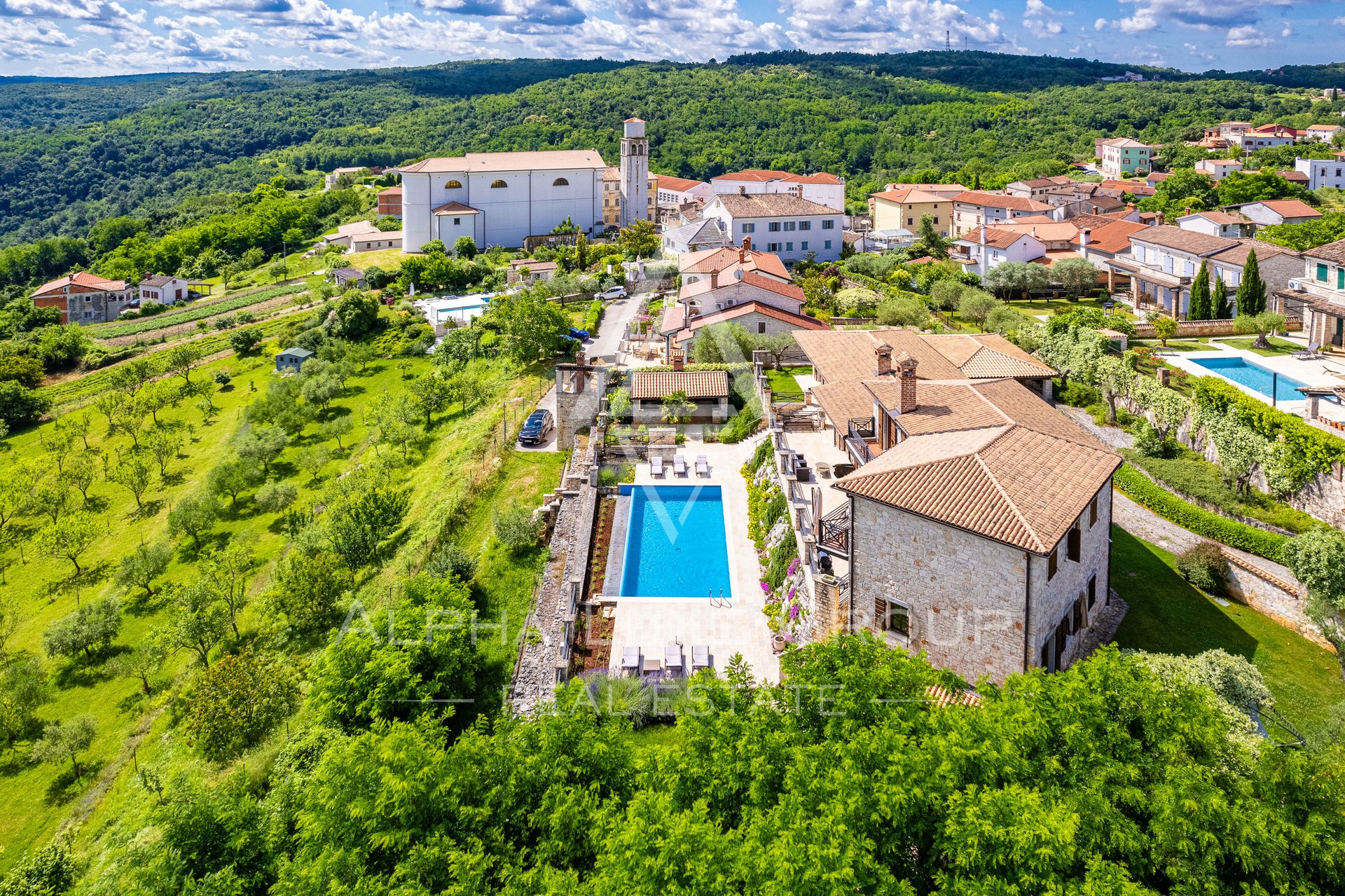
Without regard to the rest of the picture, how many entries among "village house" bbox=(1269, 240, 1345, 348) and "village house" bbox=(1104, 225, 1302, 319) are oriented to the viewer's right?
0

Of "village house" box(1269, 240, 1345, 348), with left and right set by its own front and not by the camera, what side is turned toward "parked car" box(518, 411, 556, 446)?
front

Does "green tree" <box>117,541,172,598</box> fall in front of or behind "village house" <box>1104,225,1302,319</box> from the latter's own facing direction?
in front

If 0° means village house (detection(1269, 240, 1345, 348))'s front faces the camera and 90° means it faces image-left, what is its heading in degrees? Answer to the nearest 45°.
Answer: approximately 45°

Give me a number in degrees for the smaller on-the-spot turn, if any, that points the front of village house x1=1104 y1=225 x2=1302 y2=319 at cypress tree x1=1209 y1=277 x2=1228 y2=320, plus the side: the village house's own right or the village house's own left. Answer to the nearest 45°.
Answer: approximately 45° to the village house's own left

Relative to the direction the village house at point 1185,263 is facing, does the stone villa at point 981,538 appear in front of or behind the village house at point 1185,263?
in front

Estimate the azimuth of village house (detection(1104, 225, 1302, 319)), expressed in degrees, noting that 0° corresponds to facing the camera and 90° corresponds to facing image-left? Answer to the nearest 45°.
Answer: approximately 45°

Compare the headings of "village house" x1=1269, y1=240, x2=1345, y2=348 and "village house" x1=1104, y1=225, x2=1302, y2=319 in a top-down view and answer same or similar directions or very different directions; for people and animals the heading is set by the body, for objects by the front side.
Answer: same or similar directions

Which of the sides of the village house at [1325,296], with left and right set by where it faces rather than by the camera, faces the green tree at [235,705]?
front
